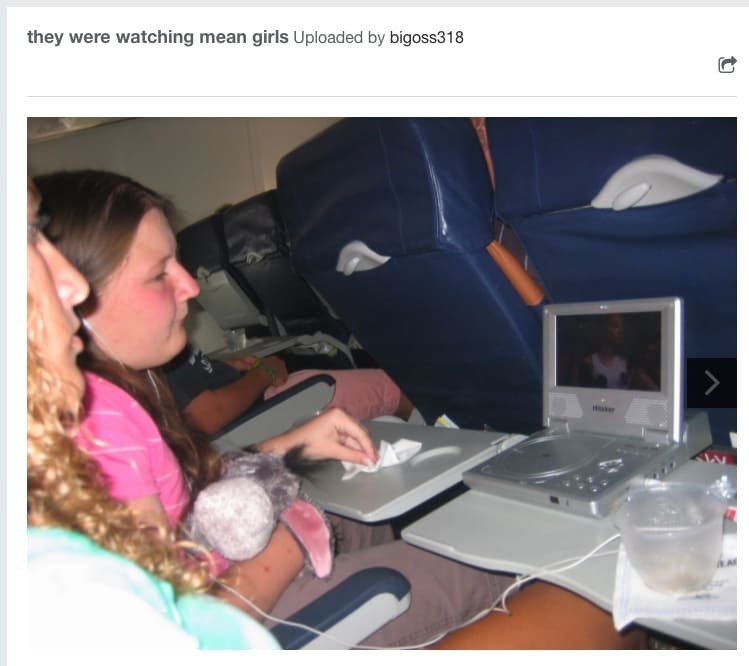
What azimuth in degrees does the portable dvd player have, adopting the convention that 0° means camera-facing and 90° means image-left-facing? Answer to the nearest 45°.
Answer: approximately 45°
